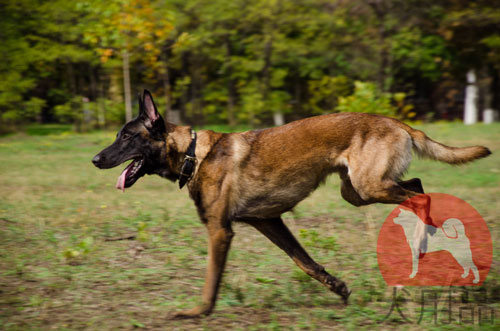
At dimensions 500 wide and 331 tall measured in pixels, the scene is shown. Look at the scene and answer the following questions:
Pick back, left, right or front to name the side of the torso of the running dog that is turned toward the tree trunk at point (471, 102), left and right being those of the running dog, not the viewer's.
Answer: right

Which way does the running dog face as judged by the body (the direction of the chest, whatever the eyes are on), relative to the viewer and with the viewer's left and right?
facing to the left of the viewer
